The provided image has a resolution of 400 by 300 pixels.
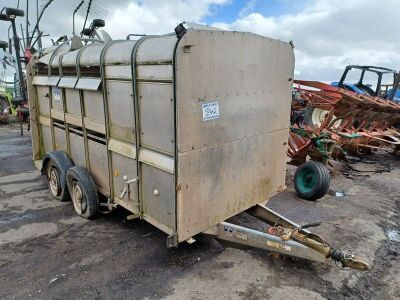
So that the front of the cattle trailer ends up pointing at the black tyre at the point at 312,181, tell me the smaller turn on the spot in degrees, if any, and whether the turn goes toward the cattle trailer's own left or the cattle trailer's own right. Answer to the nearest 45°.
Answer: approximately 90° to the cattle trailer's own left

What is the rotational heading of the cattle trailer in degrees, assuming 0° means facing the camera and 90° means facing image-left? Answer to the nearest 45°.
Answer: approximately 315°
